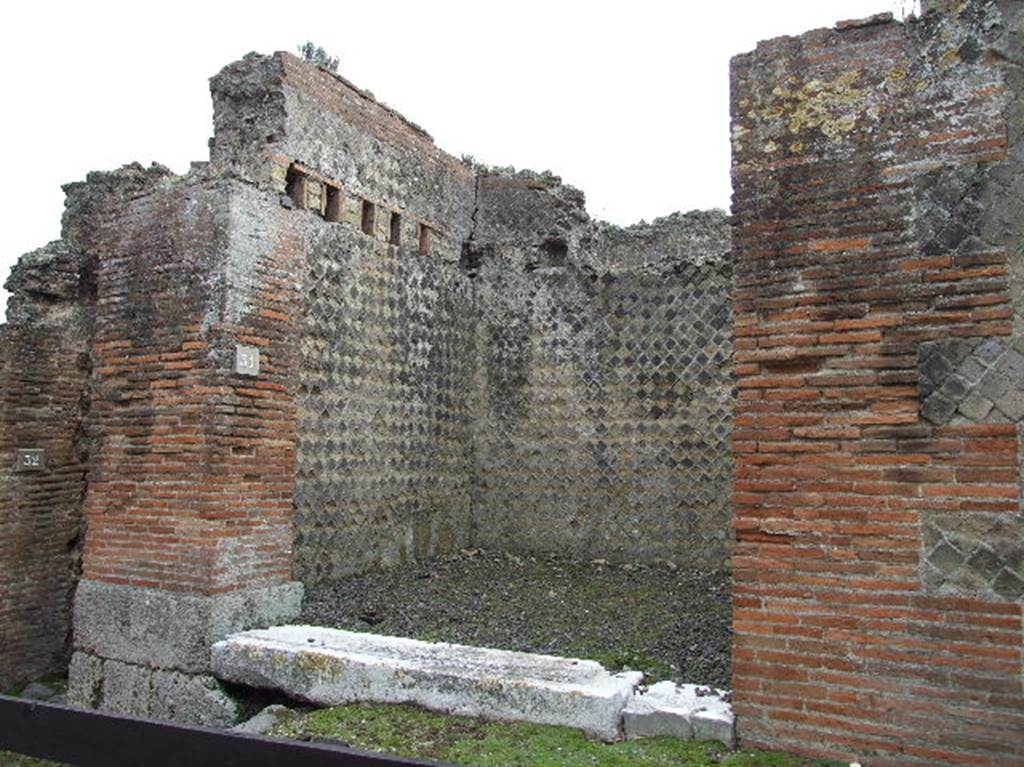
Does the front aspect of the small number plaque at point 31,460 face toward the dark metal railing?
yes

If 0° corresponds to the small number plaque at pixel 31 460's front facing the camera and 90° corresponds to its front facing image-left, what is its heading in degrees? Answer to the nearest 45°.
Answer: approximately 0°

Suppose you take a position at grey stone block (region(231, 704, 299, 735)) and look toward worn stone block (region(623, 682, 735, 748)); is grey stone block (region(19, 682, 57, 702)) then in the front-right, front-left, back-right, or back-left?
back-left

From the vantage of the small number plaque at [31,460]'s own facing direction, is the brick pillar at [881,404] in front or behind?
in front

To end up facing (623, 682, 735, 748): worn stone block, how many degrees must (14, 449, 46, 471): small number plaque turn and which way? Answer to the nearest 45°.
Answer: approximately 45° to its left
